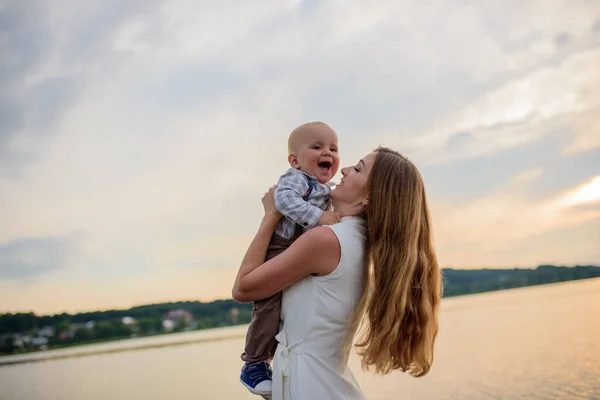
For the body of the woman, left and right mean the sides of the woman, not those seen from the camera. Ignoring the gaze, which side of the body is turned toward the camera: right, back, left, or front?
left

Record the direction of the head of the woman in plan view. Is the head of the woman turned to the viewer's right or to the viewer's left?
to the viewer's left
